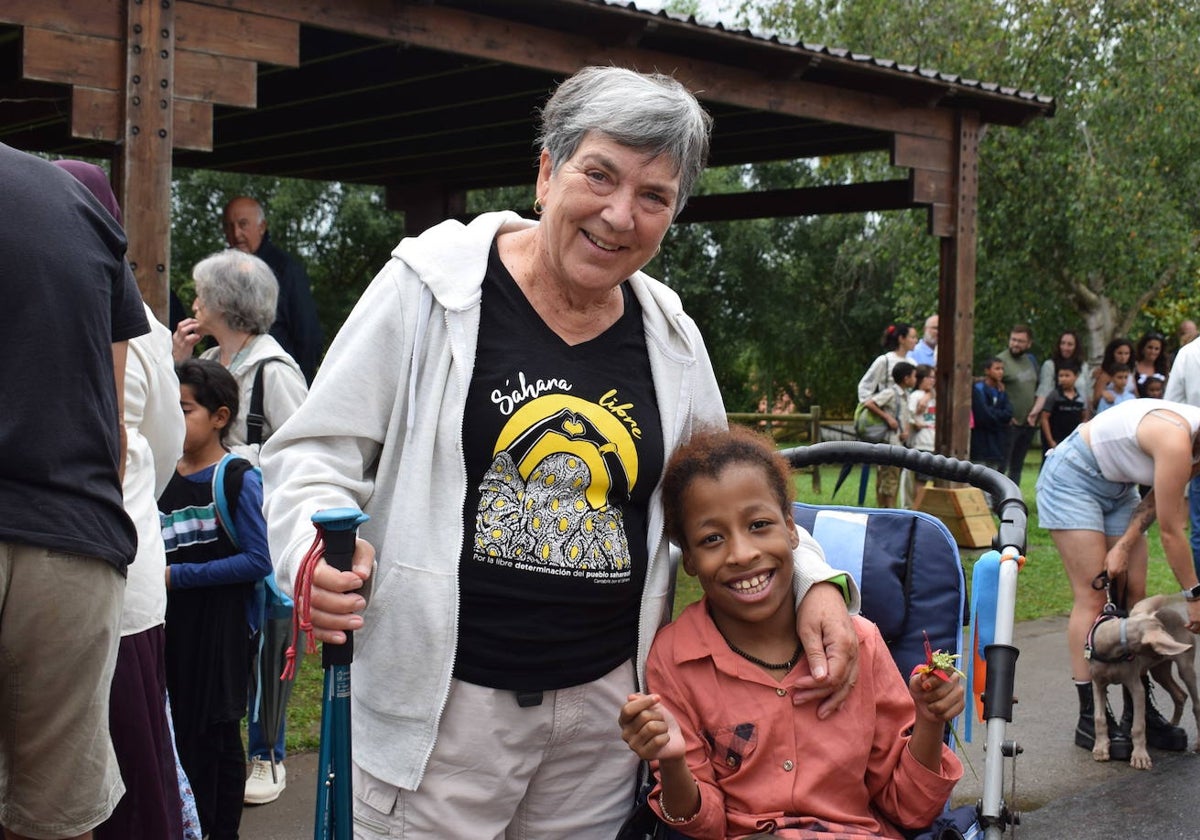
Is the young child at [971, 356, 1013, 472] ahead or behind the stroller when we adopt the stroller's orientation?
behind

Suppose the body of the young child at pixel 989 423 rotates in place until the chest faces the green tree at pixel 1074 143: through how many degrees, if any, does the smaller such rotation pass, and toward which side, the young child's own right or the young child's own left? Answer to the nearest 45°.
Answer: approximately 135° to the young child's own left

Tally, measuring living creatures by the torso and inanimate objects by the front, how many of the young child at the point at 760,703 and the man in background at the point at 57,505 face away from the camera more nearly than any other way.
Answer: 1

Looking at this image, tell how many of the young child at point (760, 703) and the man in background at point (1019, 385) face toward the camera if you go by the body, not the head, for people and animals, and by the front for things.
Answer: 2

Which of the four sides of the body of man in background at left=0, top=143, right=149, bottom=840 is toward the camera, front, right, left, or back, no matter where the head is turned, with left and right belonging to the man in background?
back

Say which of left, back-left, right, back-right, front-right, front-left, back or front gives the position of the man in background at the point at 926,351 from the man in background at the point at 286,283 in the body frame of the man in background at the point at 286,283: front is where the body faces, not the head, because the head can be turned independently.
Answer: back
